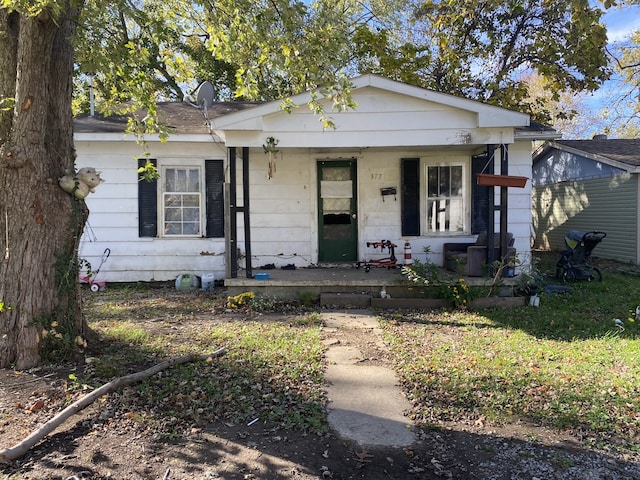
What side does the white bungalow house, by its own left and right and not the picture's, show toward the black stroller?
left

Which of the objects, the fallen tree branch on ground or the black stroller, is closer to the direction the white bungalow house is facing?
the fallen tree branch on ground

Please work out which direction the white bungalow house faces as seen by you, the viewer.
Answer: facing the viewer

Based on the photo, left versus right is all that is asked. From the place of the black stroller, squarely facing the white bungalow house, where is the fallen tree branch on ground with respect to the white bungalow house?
left

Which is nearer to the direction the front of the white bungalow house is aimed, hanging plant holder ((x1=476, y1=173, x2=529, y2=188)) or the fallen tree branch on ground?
the fallen tree branch on ground

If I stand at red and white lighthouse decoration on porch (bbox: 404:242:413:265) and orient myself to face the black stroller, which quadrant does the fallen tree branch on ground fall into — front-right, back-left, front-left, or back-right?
back-right

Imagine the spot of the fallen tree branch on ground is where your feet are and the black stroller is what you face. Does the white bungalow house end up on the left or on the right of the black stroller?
left

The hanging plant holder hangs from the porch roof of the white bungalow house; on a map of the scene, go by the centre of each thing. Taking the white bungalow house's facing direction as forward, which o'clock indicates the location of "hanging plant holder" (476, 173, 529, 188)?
The hanging plant holder is roughly at 10 o'clock from the white bungalow house.
